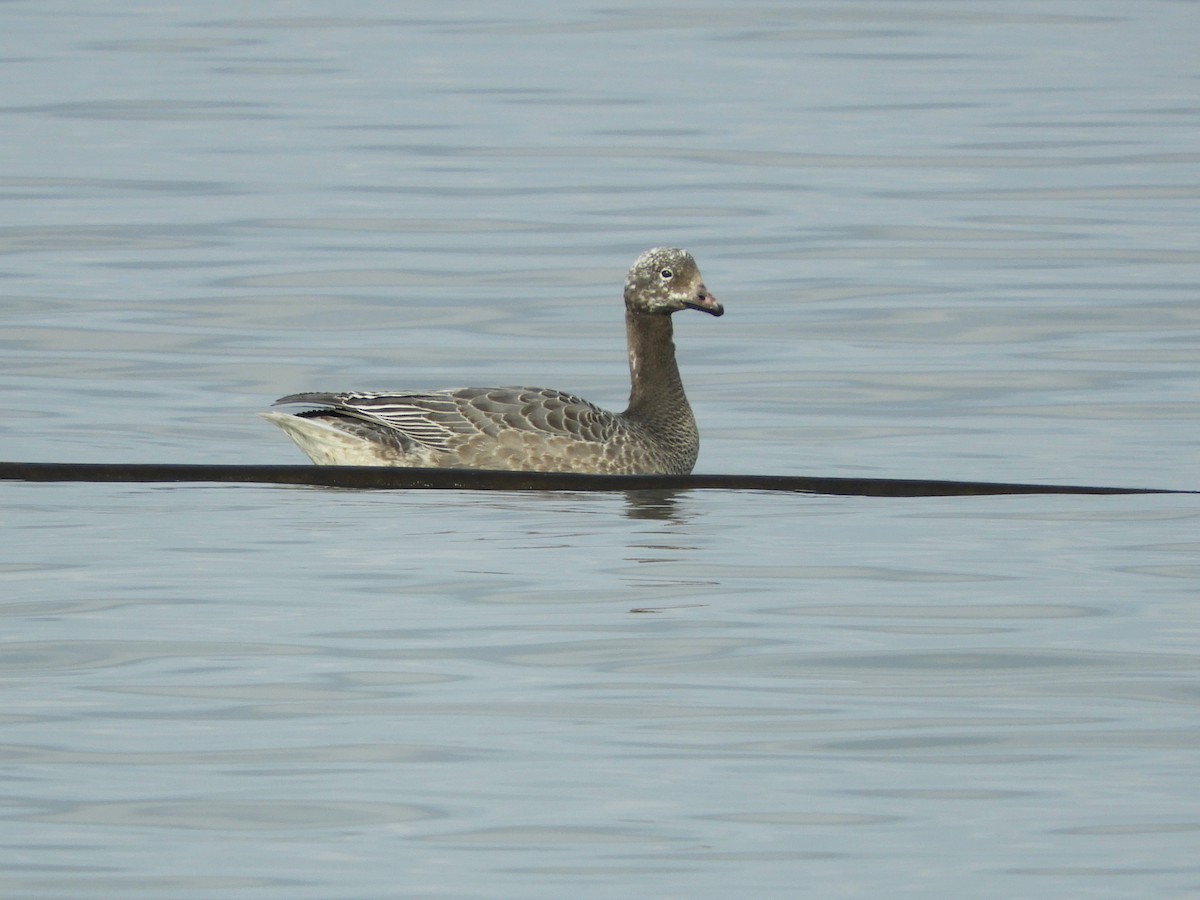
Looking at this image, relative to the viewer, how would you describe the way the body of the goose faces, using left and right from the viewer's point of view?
facing to the right of the viewer
